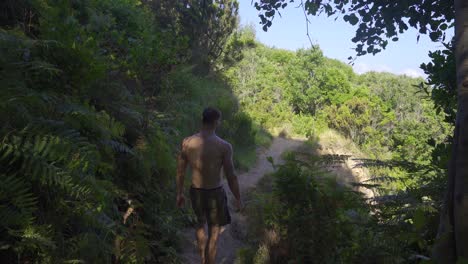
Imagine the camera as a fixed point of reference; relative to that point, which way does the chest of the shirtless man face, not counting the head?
away from the camera
